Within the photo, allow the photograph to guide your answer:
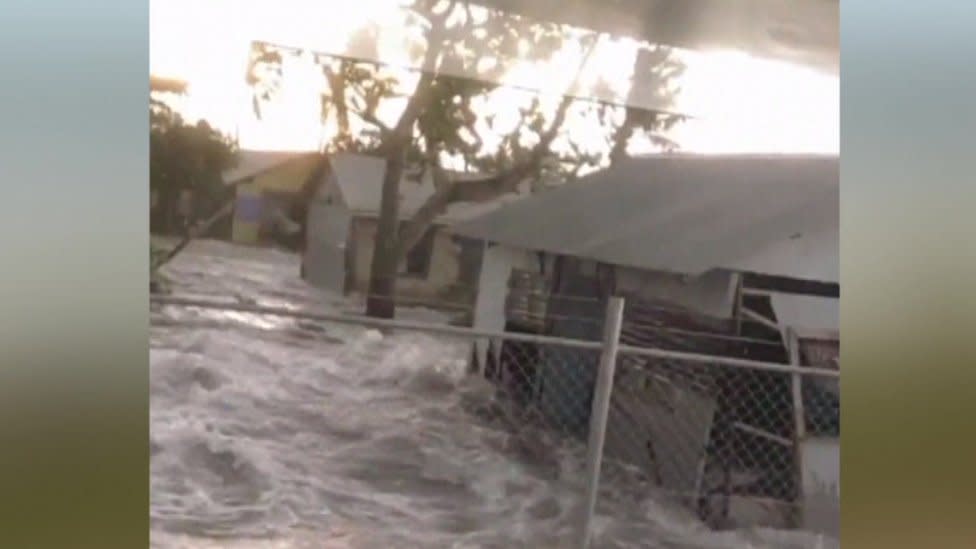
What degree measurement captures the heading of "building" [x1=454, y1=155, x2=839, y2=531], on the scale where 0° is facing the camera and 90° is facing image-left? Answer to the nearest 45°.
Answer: approximately 45°

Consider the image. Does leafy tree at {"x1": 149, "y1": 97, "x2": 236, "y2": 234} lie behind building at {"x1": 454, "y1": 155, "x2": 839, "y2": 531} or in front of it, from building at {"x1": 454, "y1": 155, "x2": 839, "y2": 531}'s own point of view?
in front
